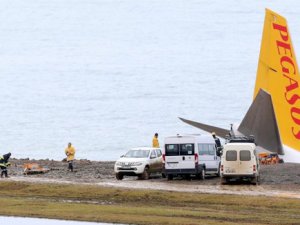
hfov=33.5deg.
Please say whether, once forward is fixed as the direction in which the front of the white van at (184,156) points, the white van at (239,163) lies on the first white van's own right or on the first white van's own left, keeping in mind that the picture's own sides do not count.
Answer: on the first white van's own right

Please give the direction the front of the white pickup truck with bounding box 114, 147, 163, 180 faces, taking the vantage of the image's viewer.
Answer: facing the viewer and to the left of the viewer

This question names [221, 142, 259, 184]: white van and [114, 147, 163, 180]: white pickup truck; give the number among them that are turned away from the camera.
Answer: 1

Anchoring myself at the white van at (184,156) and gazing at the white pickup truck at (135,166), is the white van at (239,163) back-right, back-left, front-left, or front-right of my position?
back-left

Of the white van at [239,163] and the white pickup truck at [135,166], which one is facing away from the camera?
the white van

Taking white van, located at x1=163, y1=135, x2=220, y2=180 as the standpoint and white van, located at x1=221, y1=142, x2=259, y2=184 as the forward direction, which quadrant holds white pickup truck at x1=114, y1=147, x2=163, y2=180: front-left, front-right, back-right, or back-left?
back-right

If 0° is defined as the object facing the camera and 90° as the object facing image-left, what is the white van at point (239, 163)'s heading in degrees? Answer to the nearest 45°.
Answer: approximately 180°
